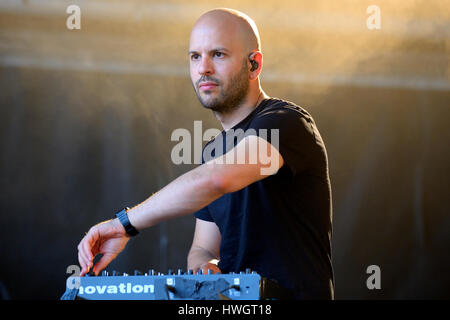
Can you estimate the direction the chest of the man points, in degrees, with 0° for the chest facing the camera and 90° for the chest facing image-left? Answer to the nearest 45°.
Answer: approximately 45°
